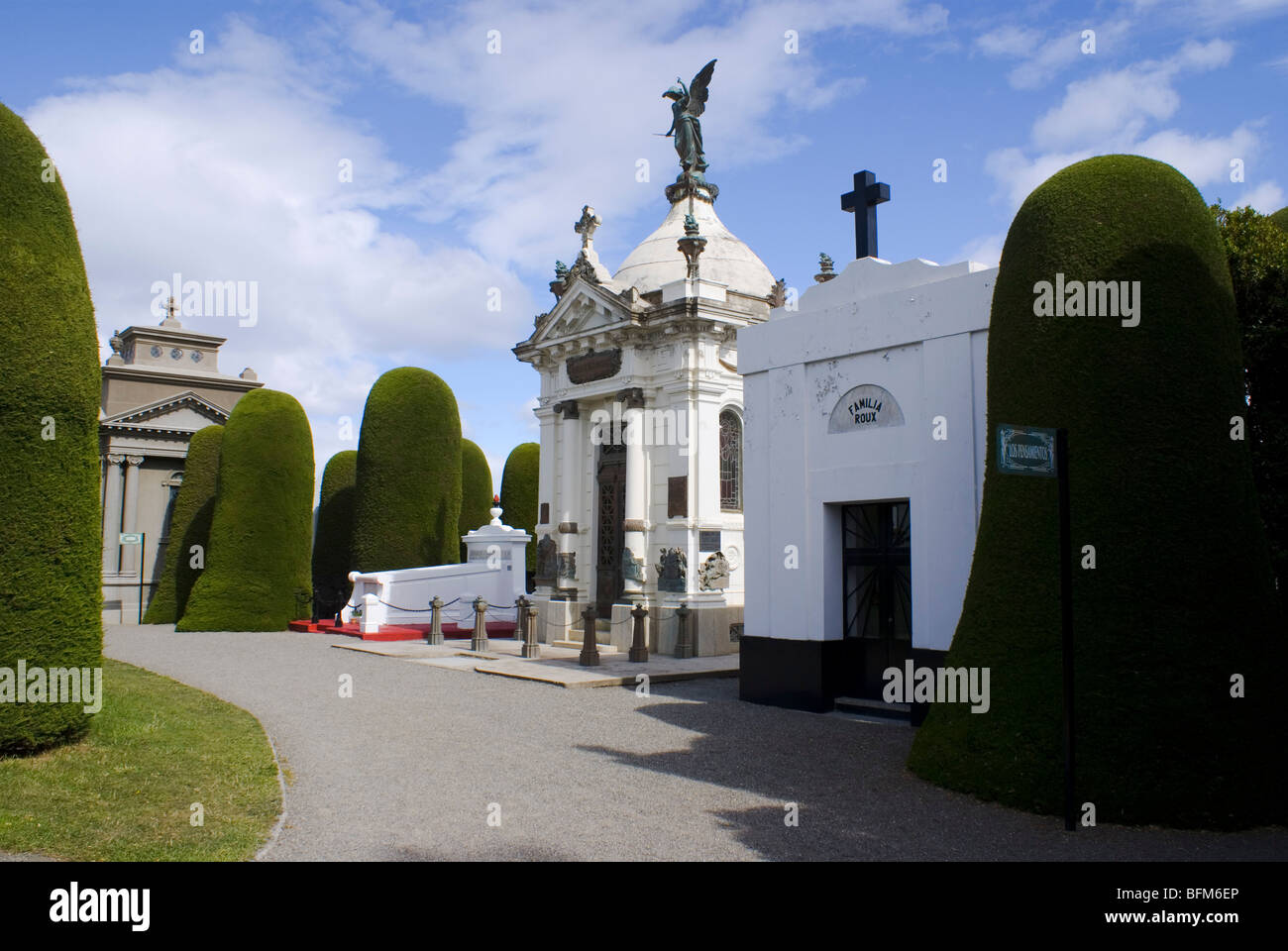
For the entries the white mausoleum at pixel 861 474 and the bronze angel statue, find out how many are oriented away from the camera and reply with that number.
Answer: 0

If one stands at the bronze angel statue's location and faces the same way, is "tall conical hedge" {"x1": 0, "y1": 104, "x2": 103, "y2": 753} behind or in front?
in front

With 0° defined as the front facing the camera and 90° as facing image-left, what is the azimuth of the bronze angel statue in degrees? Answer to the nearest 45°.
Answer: approximately 45°

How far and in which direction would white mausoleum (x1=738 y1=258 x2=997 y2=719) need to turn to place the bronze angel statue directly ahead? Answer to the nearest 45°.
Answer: approximately 135° to its right

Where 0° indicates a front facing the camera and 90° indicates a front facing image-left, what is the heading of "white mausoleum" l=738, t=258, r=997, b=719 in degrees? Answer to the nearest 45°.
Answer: approximately 45°

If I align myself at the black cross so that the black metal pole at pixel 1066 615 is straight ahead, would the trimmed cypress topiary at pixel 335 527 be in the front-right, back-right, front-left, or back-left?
back-right

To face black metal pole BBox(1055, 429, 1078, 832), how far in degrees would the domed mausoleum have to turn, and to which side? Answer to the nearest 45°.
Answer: approximately 45° to its left

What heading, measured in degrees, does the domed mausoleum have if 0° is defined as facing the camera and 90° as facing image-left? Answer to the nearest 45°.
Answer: approximately 45°
